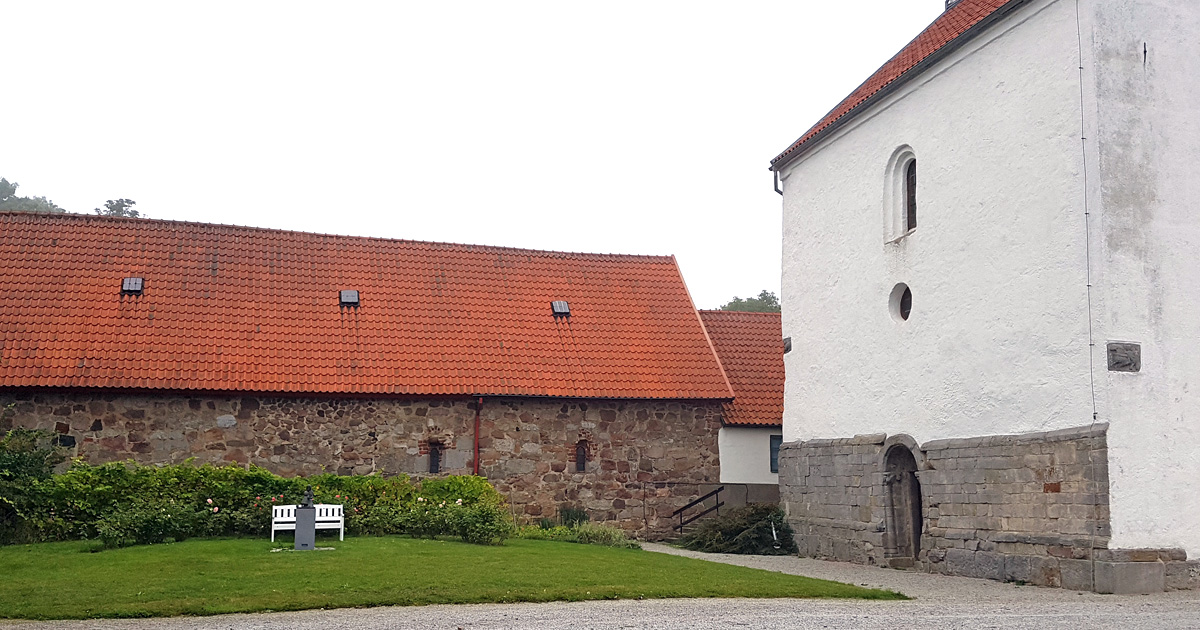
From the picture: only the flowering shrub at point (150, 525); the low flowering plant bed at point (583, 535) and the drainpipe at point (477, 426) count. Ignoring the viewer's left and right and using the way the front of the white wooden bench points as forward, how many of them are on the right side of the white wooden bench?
1

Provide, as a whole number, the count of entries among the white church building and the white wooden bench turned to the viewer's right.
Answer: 0

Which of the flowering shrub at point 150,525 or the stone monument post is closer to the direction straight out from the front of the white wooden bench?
the stone monument post

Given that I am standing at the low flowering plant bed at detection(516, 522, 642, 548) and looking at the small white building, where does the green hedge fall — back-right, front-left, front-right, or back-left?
back-left

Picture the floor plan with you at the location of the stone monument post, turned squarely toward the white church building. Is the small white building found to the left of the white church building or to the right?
left

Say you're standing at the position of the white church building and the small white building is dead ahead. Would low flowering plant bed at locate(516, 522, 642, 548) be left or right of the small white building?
left

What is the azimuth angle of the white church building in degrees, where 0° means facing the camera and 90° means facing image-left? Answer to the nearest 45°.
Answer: approximately 45°

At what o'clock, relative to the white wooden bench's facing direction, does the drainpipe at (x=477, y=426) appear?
The drainpipe is roughly at 7 o'clock from the white wooden bench.

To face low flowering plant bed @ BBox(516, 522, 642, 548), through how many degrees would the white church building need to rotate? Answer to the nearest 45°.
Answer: approximately 90° to its right

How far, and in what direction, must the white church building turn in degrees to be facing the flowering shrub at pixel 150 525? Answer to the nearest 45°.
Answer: approximately 45° to its right

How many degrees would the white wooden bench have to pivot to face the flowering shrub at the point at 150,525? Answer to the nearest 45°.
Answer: approximately 90° to its right

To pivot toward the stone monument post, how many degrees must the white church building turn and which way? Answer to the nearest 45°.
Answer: approximately 45° to its right

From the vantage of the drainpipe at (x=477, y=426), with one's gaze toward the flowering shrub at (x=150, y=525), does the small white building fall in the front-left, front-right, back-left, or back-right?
back-left

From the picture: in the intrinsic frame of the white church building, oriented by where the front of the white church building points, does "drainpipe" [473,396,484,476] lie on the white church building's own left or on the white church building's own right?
on the white church building's own right

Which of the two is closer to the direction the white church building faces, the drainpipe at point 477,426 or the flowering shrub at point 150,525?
the flowering shrub

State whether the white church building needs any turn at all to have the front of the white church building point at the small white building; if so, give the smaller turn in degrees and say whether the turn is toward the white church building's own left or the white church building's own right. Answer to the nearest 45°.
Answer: approximately 90° to the white church building's own right
